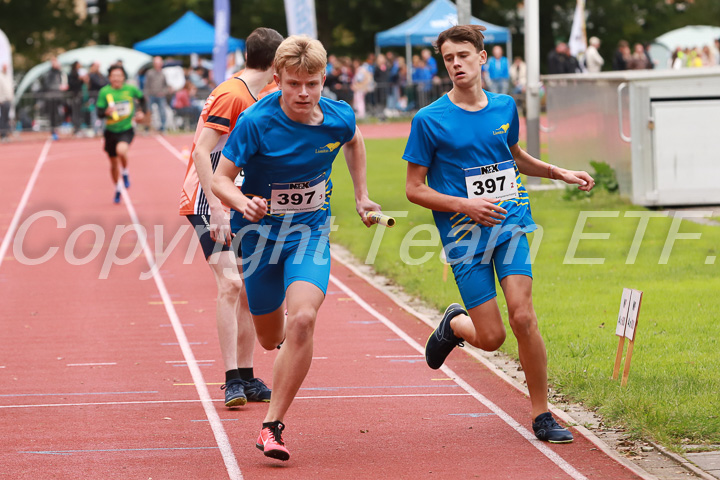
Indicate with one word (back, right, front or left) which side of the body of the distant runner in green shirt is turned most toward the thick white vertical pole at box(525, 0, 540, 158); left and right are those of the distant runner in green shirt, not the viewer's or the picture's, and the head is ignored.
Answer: left

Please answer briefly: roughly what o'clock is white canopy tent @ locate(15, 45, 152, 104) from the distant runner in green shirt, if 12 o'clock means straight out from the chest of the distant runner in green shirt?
The white canopy tent is roughly at 6 o'clock from the distant runner in green shirt.

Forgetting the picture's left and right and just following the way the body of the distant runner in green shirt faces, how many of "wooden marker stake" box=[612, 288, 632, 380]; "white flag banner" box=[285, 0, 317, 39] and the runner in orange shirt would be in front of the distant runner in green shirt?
2

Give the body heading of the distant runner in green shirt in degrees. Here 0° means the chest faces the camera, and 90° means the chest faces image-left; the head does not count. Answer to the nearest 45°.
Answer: approximately 0°

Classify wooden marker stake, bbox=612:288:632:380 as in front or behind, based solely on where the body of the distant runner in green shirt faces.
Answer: in front

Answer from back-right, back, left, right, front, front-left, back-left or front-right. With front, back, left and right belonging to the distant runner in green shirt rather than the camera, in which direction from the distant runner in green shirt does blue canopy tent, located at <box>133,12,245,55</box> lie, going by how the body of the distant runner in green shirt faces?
back

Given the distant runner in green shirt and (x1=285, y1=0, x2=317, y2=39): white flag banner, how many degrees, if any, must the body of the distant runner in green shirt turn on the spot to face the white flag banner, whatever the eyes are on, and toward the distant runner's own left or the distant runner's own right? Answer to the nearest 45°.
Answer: approximately 135° to the distant runner's own left

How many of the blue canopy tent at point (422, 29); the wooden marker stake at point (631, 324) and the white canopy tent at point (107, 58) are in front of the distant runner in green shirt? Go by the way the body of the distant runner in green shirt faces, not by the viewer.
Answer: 1

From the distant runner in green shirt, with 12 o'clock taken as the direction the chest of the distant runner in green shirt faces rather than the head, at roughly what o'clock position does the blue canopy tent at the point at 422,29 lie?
The blue canopy tent is roughly at 7 o'clock from the distant runner in green shirt.

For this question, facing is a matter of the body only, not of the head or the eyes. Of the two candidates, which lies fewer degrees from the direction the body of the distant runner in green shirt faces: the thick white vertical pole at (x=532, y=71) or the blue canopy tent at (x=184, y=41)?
the thick white vertical pole

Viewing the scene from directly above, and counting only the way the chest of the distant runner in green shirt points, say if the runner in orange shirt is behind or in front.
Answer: in front
